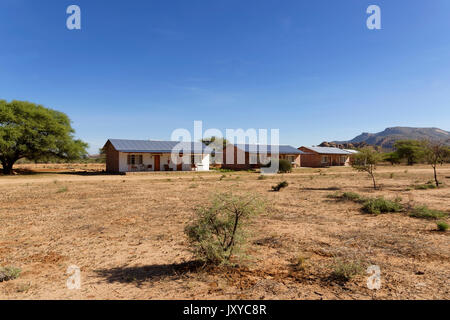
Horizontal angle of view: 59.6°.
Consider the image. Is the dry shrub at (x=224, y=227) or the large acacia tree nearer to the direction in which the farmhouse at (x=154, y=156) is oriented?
the dry shrub

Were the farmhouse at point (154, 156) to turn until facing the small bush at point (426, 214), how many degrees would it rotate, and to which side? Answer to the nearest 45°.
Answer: approximately 45° to its right

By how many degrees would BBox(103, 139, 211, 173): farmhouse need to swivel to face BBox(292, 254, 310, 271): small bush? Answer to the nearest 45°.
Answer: approximately 45° to its right

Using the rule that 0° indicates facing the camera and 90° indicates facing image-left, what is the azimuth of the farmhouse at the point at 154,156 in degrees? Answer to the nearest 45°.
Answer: approximately 315°

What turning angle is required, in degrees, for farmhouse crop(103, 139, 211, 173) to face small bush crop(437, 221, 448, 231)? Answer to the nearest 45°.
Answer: approximately 45° to its right
